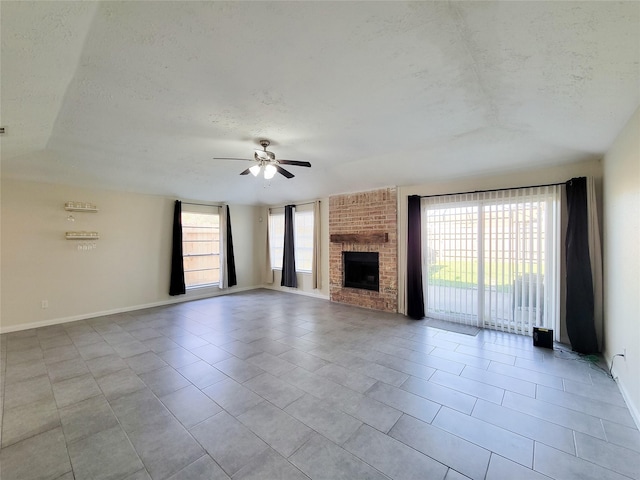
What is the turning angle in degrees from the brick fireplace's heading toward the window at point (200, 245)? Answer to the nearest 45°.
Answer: approximately 45° to its right

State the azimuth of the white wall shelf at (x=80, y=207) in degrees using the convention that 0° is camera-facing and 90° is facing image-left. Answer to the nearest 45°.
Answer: approximately 0°

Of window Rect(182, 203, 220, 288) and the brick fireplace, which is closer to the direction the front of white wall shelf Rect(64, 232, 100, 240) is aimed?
the brick fireplace

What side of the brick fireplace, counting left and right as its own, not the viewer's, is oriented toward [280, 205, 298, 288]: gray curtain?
right

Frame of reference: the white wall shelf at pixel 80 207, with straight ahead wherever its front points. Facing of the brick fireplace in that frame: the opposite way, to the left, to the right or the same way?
to the right

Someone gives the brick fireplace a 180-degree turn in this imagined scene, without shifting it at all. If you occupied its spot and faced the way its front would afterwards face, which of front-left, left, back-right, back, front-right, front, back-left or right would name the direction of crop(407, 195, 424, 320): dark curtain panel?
right

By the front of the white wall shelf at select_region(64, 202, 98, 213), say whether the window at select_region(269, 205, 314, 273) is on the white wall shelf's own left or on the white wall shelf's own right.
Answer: on the white wall shelf's own left

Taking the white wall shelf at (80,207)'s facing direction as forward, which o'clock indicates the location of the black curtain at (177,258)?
The black curtain is roughly at 9 o'clock from the white wall shelf.

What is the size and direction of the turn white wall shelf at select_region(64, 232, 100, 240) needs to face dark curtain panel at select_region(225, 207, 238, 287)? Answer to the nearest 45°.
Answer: approximately 90° to its left

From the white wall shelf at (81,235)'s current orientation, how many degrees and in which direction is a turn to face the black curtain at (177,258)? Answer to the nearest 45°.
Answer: approximately 90° to its left

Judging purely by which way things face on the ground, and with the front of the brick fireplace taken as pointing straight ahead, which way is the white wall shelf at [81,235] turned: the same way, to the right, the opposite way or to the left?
to the left

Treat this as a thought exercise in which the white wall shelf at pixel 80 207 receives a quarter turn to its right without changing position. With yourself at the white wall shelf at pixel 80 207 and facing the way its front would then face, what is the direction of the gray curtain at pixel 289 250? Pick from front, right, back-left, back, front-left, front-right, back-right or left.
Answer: back

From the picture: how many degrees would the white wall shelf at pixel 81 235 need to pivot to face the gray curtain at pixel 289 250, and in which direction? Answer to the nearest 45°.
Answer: approximately 90° to its left

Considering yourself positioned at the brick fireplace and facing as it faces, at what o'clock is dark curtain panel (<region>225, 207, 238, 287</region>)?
The dark curtain panel is roughly at 2 o'clock from the brick fireplace.

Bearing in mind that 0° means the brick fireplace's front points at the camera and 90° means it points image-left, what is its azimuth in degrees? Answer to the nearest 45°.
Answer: approximately 45°

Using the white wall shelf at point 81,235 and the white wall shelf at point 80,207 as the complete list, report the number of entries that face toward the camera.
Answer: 2
